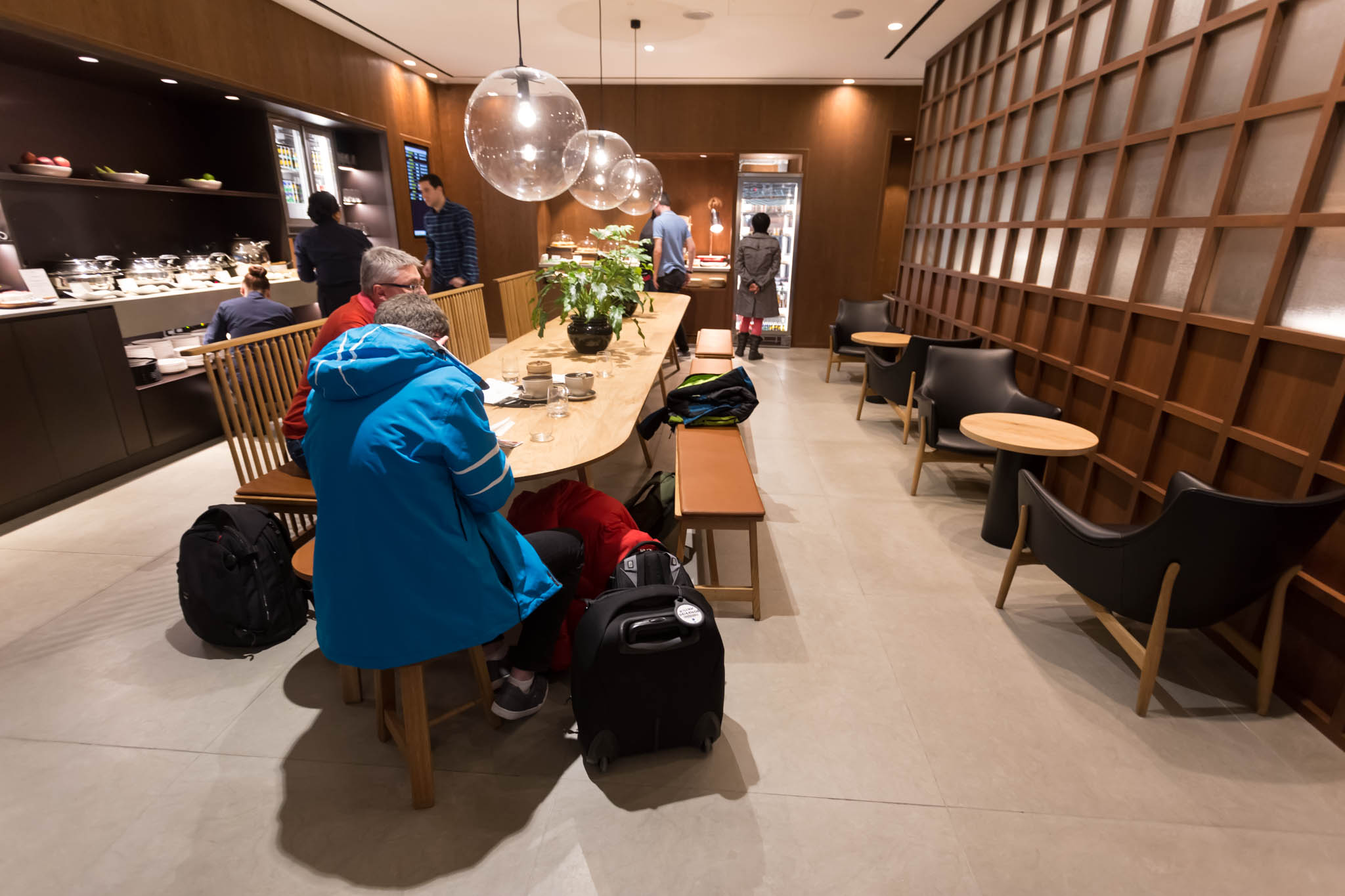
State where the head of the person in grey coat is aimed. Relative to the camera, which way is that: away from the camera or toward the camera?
away from the camera

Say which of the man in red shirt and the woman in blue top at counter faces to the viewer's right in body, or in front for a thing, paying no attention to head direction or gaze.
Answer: the man in red shirt

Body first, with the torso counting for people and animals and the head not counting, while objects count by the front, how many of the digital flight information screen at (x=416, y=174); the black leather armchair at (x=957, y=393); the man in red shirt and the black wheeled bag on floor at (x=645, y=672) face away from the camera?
1

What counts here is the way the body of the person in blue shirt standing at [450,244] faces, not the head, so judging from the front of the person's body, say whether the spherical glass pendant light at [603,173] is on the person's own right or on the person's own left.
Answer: on the person's own left

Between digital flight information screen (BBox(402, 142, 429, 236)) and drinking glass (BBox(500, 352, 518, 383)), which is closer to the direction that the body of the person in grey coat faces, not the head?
the digital flight information screen

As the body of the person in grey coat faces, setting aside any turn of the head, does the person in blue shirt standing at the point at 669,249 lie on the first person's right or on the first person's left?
on the first person's left

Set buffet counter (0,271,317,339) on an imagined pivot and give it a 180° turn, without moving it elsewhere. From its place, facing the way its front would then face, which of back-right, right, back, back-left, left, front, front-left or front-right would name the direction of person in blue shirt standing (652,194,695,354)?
back-right

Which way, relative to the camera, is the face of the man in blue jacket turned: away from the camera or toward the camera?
away from the camera

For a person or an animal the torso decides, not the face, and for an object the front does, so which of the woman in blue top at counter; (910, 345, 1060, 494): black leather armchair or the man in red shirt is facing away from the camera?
the woman in blue top at counter

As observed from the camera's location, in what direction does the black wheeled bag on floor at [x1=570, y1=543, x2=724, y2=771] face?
facing away from the viewer

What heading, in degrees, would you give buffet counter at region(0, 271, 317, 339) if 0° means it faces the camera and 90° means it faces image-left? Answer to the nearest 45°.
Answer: approximately 315°
